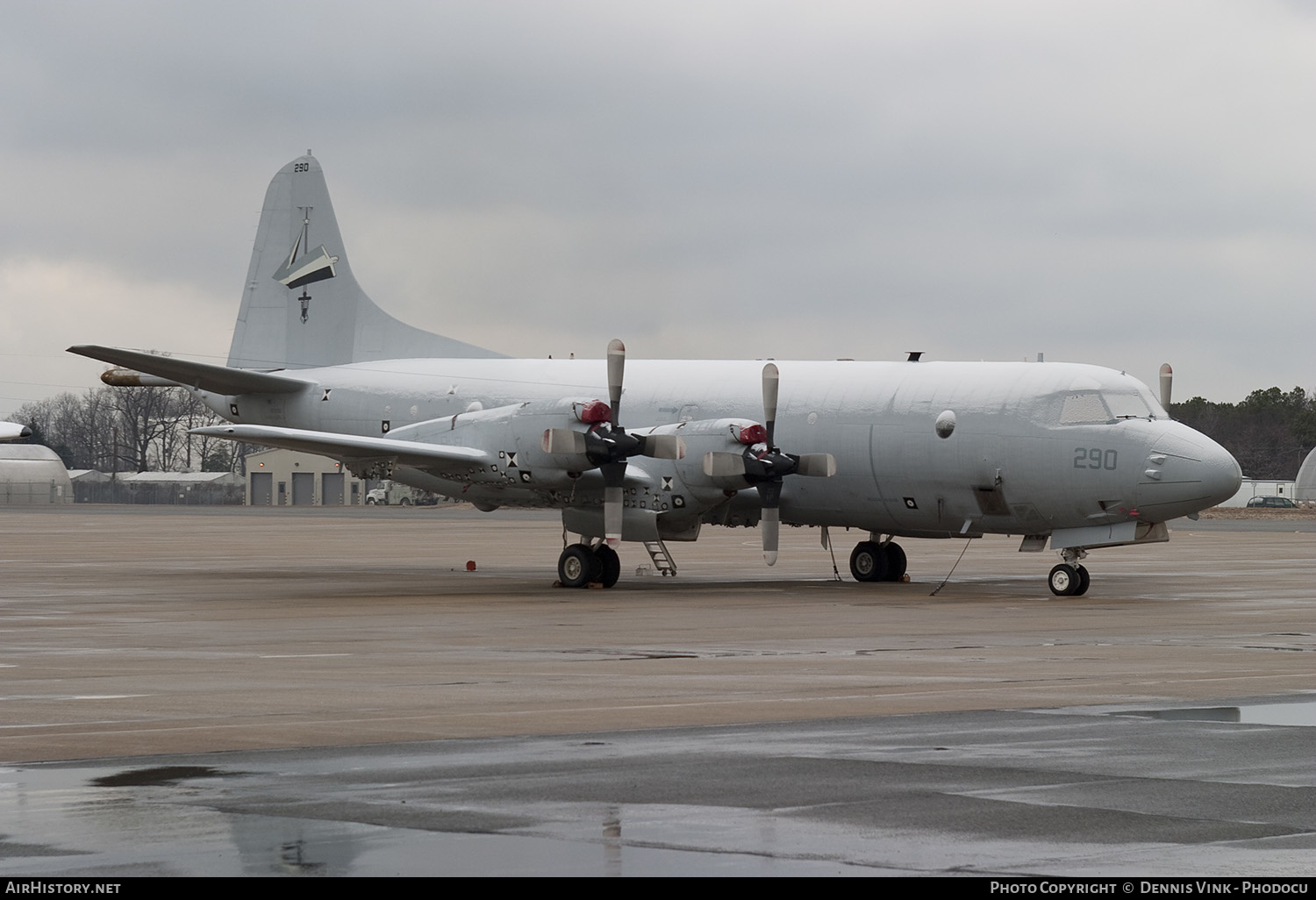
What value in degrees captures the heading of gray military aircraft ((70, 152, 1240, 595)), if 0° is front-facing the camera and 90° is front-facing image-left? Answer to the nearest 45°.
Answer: approximately 315°
